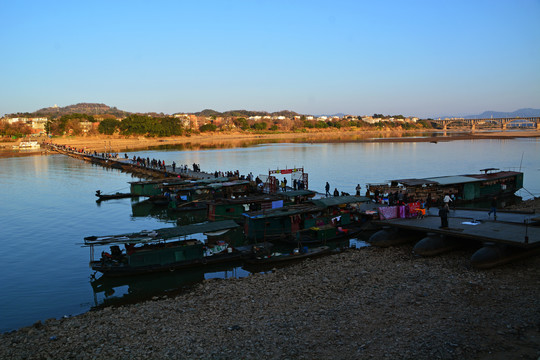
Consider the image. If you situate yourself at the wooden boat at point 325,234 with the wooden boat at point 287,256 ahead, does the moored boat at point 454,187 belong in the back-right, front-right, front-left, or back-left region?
back-left
